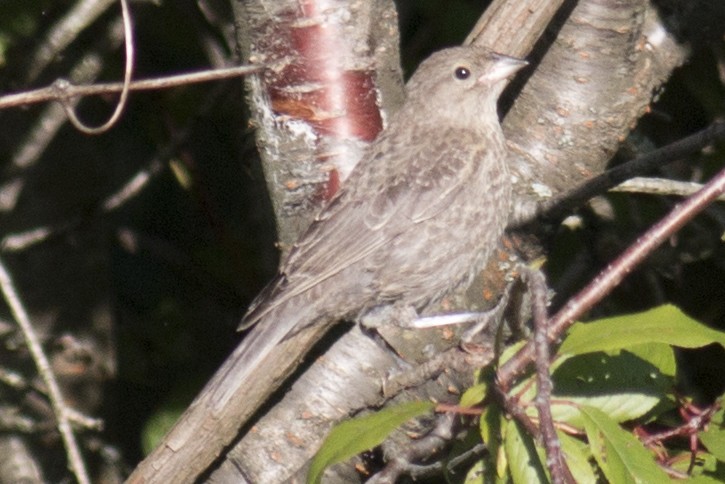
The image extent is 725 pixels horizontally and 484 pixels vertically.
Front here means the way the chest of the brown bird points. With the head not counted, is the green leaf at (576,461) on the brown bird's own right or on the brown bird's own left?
on the brown bird's own right

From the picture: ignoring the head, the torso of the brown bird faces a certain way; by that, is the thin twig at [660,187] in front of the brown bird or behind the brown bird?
in front

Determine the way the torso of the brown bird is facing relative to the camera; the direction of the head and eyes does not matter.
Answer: to the viewer's right

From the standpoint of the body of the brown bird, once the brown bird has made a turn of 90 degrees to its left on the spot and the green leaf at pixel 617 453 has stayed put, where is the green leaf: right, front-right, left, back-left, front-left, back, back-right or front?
back

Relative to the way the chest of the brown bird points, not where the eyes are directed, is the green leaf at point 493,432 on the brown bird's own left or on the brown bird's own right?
on the brown bird's own right

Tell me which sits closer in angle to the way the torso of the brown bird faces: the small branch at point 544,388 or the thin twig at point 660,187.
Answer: the thin twig

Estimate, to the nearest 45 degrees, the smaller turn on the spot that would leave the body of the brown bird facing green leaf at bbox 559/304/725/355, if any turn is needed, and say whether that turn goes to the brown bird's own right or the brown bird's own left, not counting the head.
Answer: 0° — it already faces it
